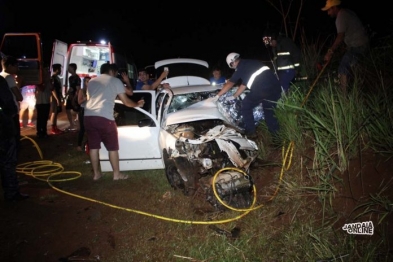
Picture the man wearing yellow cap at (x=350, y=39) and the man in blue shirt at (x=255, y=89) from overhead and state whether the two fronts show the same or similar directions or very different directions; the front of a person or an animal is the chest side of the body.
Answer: same or similar directions

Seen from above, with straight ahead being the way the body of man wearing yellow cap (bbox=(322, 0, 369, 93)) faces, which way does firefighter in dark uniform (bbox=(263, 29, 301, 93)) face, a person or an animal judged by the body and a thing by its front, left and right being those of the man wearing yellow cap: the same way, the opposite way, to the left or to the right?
the same way

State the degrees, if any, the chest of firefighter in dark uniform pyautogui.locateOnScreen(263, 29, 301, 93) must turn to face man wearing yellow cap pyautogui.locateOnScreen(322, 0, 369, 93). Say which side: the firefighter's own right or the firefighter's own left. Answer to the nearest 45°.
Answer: approximately 135° to the firefighter's own left

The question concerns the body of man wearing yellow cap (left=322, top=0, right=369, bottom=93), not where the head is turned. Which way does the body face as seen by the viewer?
to the viewer's left

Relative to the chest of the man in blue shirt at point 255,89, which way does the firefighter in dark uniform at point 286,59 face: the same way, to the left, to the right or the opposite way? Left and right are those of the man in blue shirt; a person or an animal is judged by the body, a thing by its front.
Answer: the same way

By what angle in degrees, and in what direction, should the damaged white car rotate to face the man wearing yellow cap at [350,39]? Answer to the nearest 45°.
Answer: approximately 45° to its left

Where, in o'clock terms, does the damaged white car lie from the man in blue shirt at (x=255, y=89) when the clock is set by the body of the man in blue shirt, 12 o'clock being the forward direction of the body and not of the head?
The damaged white car is roughly at 11 o'clock from the man in blue shirt.

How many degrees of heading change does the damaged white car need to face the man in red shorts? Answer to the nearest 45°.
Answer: approximately 135° to its right

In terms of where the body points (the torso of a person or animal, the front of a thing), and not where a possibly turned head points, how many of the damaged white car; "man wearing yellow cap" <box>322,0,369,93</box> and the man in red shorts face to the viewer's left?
1

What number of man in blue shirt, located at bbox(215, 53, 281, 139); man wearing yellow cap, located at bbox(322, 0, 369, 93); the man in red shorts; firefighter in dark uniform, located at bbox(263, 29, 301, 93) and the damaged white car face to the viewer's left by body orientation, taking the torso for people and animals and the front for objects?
3

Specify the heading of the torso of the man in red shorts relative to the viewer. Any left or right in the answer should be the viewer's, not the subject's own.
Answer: facing away from the viewer and to the right of the viewer

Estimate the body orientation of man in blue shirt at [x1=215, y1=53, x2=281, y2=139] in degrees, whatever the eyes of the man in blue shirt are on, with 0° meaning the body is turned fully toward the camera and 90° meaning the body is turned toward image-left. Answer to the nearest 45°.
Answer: approximately 90°

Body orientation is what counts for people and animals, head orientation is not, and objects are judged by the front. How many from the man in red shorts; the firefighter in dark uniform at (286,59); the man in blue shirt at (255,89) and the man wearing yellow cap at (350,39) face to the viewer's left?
3

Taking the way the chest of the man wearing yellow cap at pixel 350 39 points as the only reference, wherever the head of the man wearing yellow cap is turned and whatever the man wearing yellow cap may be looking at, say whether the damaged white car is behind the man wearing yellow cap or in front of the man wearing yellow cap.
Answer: in front

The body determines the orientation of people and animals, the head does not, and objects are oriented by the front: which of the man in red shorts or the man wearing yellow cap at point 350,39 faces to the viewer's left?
the man wearing yellow cap

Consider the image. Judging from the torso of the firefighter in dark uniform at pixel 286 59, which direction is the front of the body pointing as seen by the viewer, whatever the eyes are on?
to the viewer's left

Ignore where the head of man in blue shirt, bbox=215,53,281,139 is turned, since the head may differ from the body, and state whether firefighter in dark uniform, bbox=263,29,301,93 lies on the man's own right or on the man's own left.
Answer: on the man's own right

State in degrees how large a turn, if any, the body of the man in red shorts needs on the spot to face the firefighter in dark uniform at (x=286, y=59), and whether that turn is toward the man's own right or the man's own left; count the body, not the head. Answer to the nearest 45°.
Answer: approximately 45° to the man's own right
